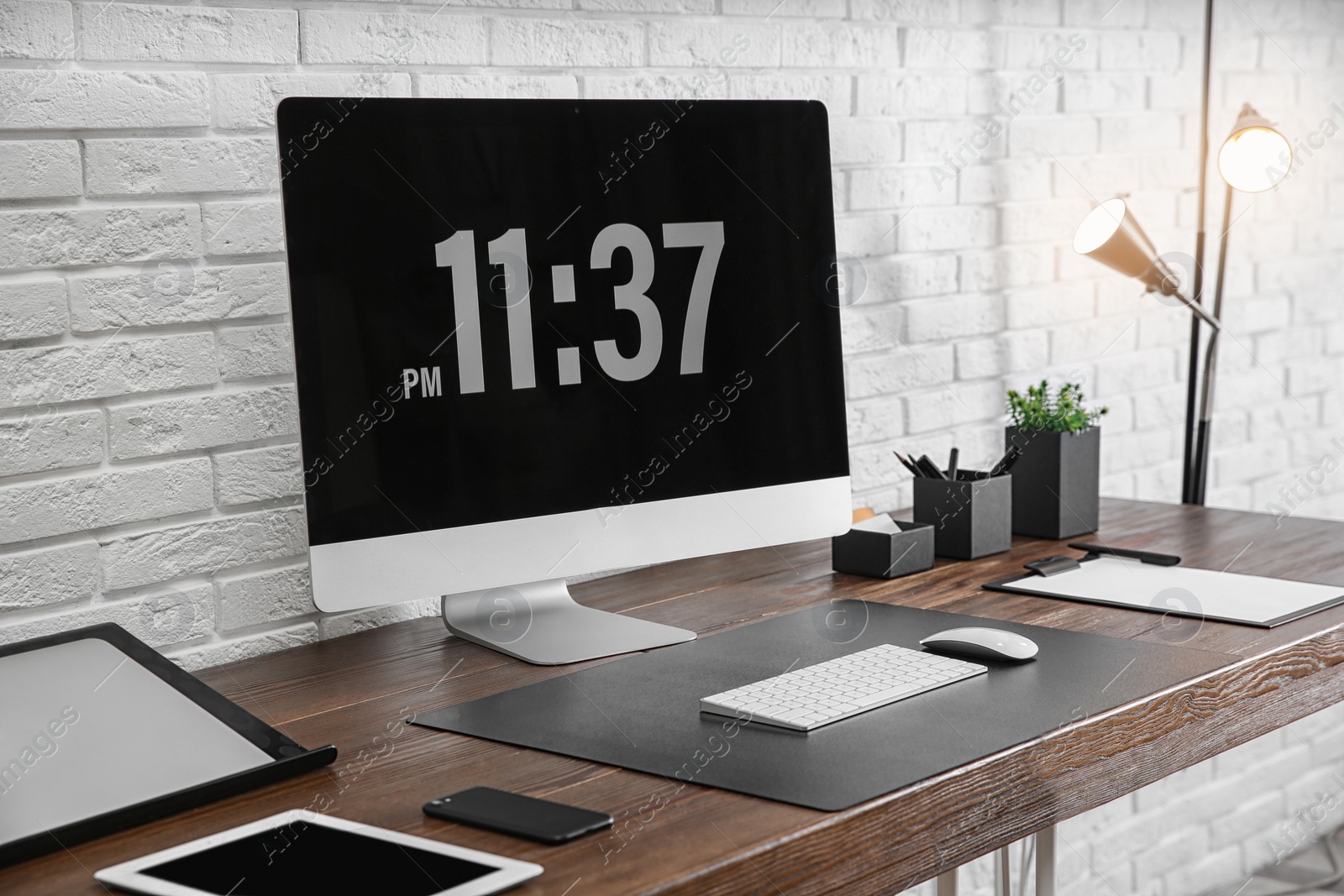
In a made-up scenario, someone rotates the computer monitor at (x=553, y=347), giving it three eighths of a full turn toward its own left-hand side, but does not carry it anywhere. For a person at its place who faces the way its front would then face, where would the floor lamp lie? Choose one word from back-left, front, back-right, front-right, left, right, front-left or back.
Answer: front-right

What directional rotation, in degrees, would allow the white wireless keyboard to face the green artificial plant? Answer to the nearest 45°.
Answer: approximately 135° to its left

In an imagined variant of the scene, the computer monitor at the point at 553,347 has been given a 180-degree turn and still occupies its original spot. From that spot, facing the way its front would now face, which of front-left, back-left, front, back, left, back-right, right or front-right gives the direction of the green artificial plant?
right

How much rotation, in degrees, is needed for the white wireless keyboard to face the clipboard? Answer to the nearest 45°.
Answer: approximately 90° to its left

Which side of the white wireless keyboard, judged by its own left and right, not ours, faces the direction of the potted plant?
left

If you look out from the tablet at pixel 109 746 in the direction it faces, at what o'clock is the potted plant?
The potted plant is roughly at 10 o'clock from the tablet.
